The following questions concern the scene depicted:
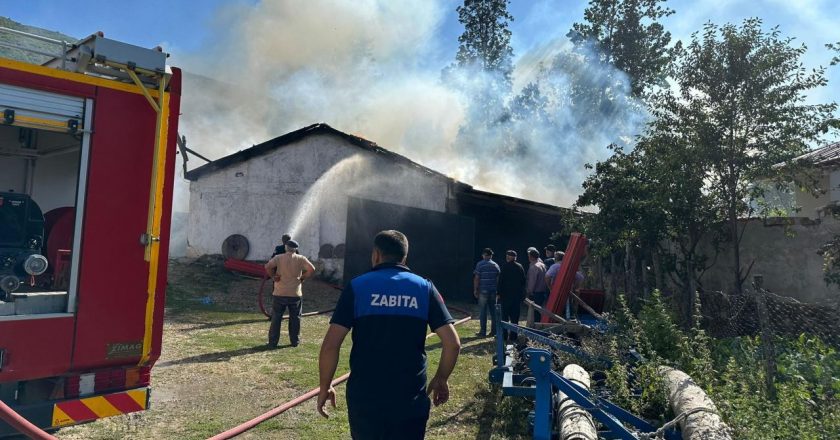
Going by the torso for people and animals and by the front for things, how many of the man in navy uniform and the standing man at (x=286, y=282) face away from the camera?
2

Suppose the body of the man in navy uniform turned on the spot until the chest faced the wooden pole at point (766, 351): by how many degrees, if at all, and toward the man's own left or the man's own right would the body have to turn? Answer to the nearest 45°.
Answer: approximately 45° to the man's own right

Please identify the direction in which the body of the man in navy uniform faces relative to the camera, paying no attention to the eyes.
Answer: away from the camera

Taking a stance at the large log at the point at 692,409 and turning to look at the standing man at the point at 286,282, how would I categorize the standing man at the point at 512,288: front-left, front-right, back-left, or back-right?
front-right

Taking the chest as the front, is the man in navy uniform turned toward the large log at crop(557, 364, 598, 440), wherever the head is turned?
no

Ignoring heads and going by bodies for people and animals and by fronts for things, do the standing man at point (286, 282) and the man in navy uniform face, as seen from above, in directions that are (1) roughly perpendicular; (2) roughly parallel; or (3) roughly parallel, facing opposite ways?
roughly parallel

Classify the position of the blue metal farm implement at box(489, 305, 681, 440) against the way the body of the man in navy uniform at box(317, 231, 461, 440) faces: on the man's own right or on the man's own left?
on the man's own right

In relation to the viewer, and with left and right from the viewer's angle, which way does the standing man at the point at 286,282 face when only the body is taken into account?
facing away from the viewer

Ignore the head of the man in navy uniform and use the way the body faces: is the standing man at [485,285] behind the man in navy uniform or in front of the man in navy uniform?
in front

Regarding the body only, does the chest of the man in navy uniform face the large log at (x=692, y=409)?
no

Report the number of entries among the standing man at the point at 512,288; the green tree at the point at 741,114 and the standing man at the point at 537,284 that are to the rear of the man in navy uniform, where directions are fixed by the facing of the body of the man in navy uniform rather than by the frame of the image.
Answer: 0

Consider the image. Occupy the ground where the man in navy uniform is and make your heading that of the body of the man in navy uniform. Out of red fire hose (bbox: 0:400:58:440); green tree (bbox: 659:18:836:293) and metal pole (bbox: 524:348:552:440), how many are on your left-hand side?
1

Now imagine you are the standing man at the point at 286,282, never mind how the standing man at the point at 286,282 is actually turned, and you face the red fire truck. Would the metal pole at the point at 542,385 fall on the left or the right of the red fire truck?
left

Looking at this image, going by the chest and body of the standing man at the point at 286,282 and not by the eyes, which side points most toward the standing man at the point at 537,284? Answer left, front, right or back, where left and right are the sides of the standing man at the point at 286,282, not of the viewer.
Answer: right

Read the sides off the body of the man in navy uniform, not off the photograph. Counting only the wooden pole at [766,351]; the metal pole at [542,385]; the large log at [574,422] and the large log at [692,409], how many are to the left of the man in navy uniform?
0

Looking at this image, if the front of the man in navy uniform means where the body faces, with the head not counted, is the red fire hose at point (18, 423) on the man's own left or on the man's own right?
on the man's own left

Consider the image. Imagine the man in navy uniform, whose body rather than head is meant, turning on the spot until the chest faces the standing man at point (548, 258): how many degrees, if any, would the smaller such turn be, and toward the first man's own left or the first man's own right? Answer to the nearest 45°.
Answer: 0° — they already face them
